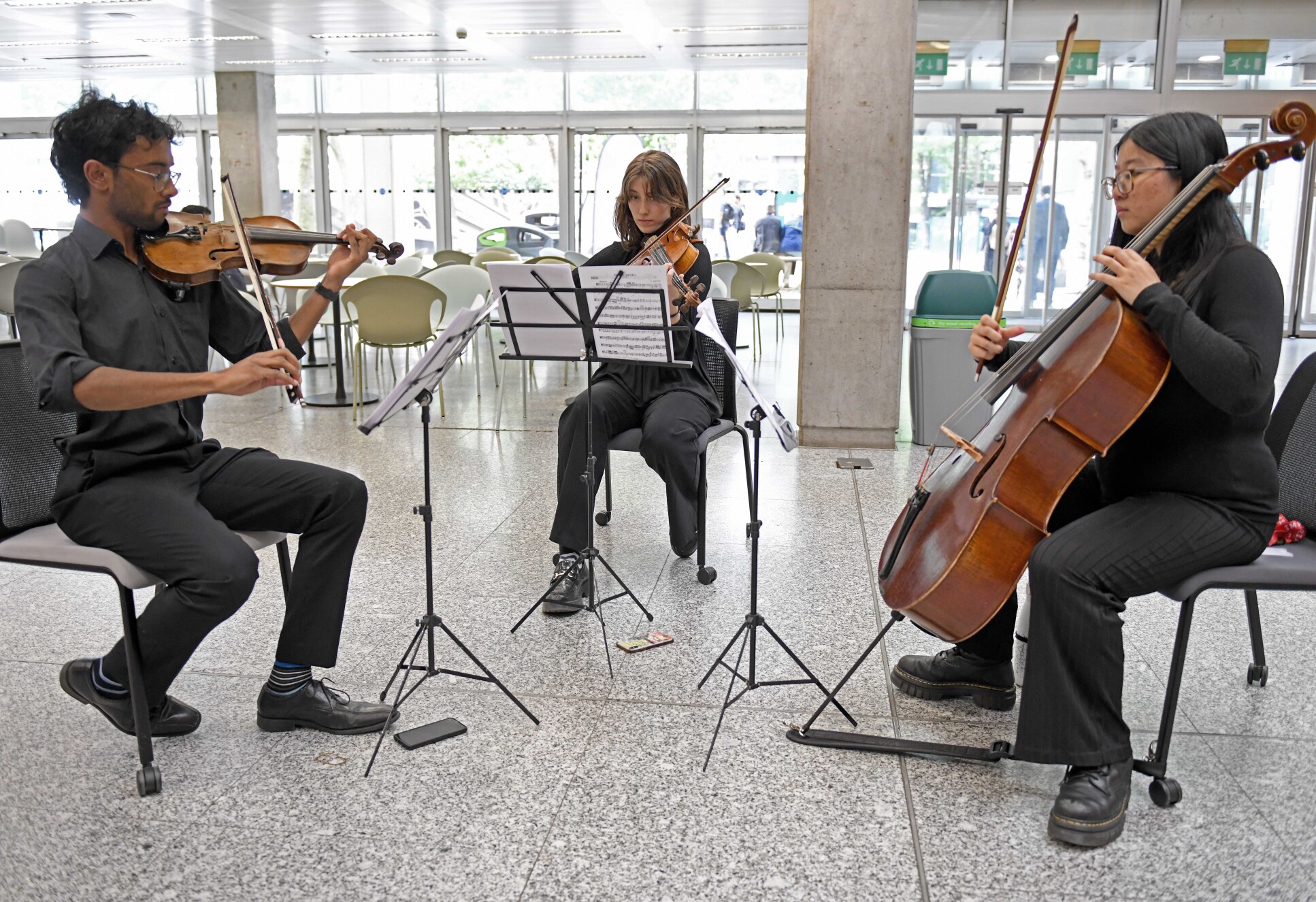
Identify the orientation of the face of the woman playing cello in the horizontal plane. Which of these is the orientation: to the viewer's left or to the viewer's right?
to the viewer's left

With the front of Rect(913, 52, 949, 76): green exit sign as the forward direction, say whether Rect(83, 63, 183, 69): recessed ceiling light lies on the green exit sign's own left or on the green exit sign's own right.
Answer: on the green exit sign's own right

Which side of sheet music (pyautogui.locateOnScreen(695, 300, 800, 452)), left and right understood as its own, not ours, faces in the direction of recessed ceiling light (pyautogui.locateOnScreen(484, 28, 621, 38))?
left

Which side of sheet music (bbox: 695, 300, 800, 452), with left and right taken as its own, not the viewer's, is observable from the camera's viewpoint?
right

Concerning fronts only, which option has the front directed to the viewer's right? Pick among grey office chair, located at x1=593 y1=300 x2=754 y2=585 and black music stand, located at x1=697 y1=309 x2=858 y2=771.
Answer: the black music stand

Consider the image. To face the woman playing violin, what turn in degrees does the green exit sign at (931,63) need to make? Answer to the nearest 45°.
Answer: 0° — it already faces them

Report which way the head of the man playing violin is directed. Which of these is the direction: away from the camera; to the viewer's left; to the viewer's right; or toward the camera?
to the viewer's right
